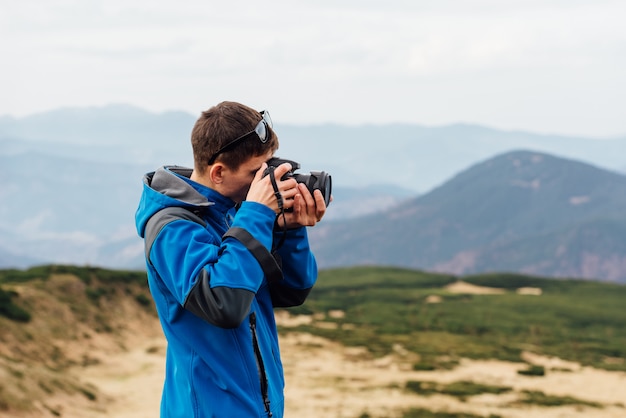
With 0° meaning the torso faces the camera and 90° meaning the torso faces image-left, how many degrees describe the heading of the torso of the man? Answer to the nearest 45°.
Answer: approximately 270°

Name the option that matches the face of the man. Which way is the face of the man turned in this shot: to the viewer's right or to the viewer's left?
to the viewer's right
